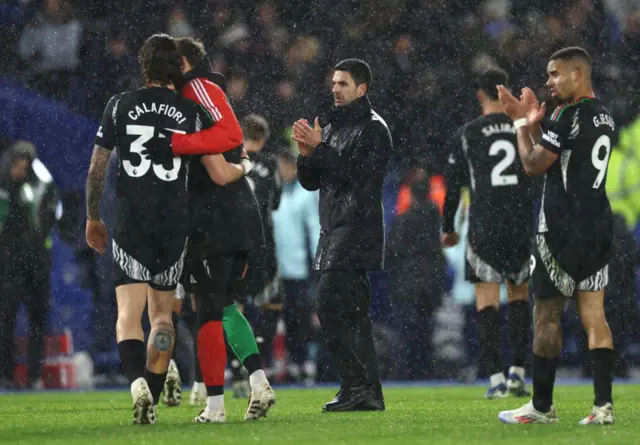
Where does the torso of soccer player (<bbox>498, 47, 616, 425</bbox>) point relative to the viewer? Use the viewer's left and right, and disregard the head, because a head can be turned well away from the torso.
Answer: facing away from the viewer and to the left of the viewer

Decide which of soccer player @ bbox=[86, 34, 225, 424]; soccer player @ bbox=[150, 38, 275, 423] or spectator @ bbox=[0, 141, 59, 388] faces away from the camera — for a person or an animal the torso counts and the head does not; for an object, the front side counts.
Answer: soccer player @ bbox=[86, 34, 225, 424]

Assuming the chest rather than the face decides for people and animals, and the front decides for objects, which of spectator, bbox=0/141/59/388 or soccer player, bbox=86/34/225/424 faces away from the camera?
the soccer player

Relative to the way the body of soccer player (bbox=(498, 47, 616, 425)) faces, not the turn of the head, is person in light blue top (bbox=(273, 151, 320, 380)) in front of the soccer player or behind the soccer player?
in front

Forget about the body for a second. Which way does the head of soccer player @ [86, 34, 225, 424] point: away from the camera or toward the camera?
away from the camera

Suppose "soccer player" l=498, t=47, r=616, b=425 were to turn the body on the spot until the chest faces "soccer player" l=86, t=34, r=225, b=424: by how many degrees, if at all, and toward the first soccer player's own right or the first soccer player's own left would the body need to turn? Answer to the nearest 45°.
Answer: approximately 45° to the first soccer player's own left

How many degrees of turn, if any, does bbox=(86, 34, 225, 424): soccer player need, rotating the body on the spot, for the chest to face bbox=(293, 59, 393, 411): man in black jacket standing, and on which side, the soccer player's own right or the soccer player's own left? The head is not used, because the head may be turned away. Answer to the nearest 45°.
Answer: approximately 45° to the soccer player's own right

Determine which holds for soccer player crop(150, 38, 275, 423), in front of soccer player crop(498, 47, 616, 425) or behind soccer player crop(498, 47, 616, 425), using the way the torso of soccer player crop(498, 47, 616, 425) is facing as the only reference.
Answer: in front

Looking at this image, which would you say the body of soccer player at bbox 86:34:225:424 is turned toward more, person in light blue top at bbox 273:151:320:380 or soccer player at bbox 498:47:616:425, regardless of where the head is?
the person in light blue top

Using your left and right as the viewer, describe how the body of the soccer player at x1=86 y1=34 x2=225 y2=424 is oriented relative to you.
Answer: facing away from the viewer
